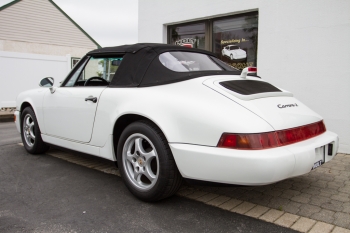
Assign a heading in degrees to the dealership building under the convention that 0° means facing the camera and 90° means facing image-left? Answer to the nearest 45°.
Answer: approximately 45°

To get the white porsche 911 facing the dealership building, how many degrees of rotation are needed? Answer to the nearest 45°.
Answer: approximately 90° to its right

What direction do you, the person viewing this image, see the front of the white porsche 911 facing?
facing away from the viewer and to the left of the viewer
